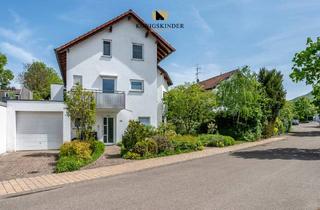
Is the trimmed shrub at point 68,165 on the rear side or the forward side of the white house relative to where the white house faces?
on the forward side

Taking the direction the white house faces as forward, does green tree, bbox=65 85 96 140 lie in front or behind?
in front

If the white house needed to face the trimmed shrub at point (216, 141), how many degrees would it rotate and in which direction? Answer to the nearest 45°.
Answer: approximately 45° to its left

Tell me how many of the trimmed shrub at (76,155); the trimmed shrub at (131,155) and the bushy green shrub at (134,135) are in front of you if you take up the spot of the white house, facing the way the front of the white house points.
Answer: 3

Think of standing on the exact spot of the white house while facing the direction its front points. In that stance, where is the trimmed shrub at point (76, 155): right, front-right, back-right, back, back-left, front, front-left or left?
front

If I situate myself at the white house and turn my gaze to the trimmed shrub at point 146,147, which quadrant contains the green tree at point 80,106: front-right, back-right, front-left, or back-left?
front-right

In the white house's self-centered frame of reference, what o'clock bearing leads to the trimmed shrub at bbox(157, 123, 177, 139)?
The trimmed shrub is roughly at 11 o'clock from the white house.

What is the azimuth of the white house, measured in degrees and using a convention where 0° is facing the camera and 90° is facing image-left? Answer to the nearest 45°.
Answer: approximately 0°

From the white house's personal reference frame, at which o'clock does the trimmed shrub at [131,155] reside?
The trimmed shrub is roughly at 12 o'clock from the white house.

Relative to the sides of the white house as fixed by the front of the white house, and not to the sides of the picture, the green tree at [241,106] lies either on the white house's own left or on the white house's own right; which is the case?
on the white house's own left

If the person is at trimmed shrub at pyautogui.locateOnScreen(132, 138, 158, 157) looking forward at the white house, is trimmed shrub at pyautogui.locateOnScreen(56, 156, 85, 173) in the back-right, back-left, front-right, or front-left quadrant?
back-left

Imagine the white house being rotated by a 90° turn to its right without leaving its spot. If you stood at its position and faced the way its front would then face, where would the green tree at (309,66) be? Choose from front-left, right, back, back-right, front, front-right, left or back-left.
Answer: back-left

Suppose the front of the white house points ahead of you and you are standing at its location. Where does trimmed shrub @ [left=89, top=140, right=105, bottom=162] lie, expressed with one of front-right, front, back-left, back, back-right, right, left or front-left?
front

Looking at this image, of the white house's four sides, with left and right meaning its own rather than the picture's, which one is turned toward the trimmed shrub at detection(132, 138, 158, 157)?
front

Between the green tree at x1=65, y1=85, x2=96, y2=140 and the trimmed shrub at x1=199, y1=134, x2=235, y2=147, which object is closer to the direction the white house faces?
the green tree

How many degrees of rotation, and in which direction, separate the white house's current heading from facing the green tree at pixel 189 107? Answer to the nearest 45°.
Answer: approximately 90° to its left

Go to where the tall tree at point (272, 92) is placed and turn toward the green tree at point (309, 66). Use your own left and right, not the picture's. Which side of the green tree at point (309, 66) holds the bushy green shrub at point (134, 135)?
right

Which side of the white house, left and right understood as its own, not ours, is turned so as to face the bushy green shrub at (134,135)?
front
